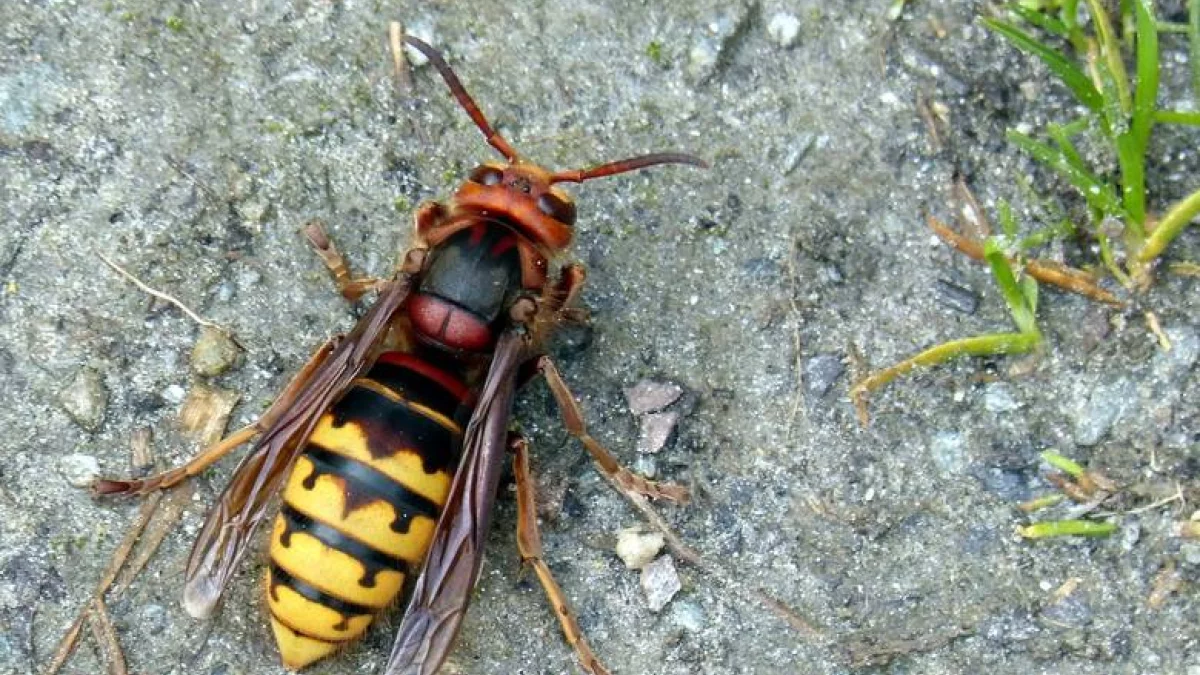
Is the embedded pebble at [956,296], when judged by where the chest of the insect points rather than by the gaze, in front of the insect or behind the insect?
in front

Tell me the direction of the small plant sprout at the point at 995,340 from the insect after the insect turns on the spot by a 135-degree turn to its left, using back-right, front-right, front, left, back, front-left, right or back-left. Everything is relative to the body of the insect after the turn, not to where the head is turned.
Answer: back

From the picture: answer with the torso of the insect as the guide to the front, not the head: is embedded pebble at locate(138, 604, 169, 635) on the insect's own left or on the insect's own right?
on the insect's own left

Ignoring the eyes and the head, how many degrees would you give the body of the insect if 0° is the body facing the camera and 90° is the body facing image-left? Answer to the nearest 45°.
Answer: approximately 225°

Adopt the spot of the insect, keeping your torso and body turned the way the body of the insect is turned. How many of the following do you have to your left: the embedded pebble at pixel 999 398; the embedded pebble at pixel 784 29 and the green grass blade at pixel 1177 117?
0

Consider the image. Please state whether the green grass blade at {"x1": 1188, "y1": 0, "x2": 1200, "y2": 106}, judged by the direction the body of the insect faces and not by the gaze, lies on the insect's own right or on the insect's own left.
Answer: on the insect's own right

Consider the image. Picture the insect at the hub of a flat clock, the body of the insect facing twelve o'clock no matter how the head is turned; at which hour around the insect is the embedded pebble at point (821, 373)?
The embedded pebble is roughly at 1 o'clock from the insect.

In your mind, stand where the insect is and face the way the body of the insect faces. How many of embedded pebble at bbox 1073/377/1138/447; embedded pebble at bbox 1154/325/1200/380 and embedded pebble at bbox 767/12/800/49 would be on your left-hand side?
0

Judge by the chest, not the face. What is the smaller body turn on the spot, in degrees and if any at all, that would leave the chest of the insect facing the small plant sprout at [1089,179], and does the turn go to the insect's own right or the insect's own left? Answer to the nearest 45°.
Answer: approximately 45° to the insect's own right

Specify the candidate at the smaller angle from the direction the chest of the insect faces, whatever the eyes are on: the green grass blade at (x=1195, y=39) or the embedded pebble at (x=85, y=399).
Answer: the green grass blade

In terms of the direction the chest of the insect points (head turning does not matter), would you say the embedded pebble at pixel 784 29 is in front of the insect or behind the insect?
in front
